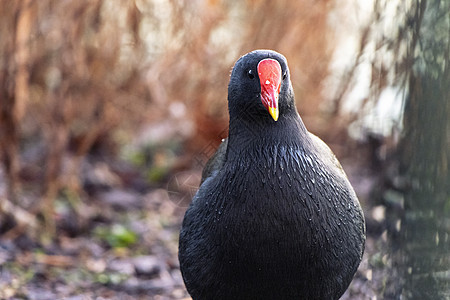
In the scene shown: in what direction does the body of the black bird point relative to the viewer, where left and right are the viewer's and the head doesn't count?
facing the viewer
